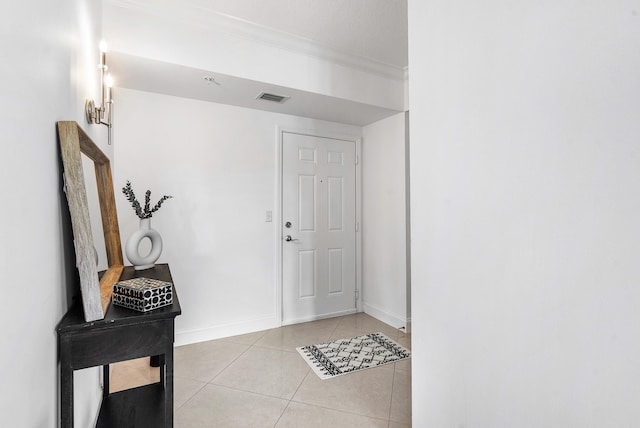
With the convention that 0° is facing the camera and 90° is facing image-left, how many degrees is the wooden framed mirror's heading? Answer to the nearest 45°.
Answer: approximately 270°

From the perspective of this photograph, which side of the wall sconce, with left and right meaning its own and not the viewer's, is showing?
right

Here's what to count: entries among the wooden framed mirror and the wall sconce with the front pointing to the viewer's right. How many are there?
2

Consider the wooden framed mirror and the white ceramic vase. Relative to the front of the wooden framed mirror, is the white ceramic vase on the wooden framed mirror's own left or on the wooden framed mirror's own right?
on the wooden framed mirror's own left
